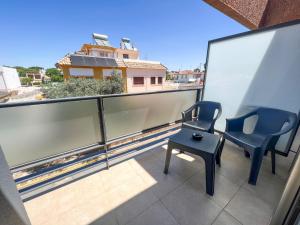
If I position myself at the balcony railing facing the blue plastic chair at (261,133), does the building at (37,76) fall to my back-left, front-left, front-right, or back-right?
back-left

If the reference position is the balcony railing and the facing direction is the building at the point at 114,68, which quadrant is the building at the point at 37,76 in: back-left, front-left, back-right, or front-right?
front-left

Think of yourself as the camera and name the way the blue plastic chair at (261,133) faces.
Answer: facing the viewer and to the left of the viewer

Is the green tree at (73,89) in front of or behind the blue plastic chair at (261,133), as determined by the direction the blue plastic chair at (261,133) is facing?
in front

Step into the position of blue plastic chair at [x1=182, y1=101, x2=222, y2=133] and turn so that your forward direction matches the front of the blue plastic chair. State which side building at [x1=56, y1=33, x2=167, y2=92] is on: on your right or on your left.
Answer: on your right

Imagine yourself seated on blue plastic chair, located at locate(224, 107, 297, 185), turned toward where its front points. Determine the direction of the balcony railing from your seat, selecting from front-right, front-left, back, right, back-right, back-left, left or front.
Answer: front

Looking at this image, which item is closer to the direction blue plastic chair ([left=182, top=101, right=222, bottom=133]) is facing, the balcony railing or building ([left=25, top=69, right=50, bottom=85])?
the balcony railing

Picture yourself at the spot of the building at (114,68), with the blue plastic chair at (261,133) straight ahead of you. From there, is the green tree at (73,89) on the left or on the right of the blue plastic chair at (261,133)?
right

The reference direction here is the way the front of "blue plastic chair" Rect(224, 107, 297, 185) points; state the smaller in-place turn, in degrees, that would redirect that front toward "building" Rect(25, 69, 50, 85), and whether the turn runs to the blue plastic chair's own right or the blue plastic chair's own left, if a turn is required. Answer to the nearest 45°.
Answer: approximately 45° to the blue plastic chair's own right
